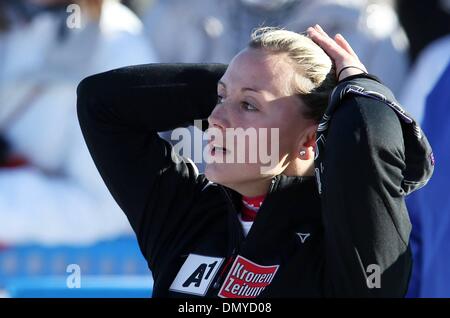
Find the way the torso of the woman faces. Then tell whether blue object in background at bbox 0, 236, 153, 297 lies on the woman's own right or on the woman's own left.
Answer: on the woman's own right

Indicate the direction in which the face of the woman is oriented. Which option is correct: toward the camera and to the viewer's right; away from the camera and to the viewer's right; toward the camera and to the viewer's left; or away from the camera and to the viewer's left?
toward the camera and to the viewer's left

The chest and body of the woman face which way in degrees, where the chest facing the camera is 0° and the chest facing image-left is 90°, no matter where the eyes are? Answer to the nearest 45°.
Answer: approximately 45°

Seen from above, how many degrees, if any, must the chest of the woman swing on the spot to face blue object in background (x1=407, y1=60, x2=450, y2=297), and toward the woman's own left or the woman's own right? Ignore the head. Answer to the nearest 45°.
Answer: approximately 180°
